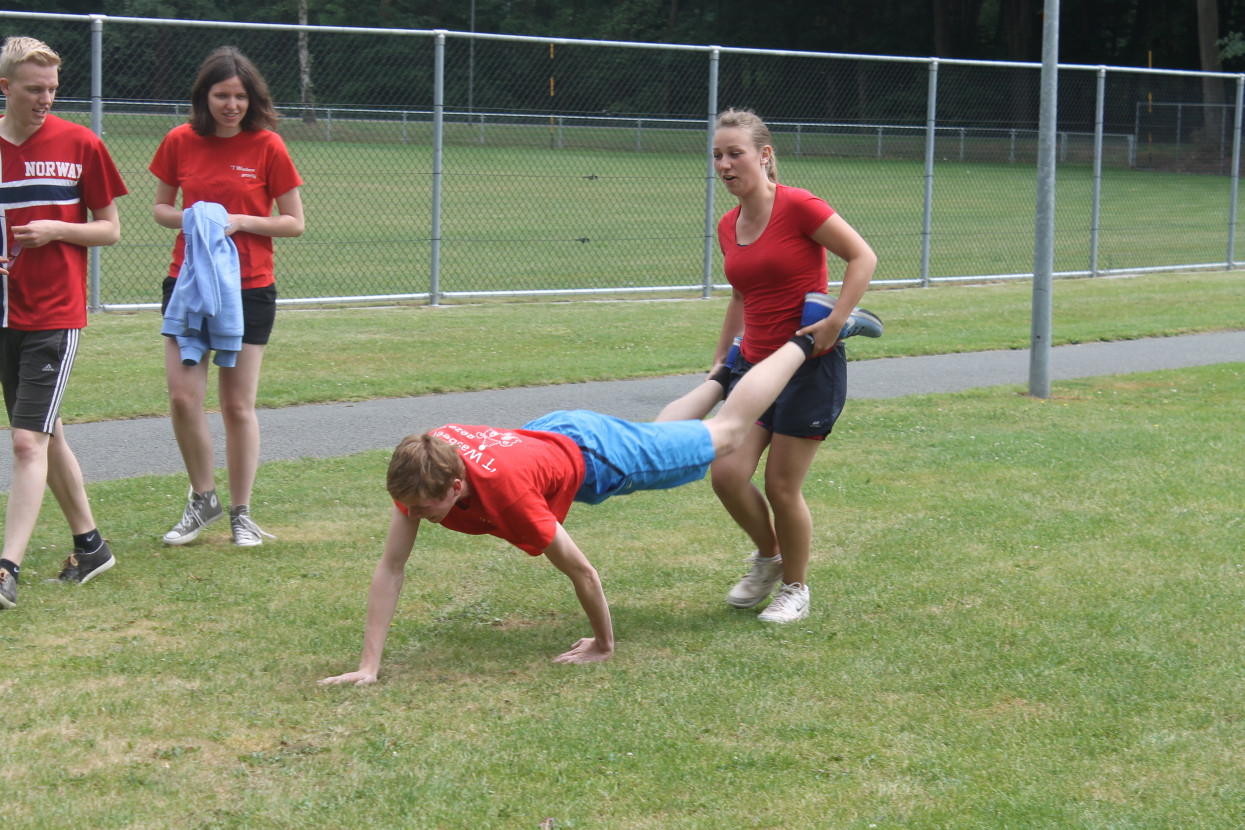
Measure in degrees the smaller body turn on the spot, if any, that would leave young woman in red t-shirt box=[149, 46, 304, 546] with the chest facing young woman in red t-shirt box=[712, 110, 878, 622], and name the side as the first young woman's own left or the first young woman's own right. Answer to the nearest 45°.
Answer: approximately 45° to the first young woman's own left

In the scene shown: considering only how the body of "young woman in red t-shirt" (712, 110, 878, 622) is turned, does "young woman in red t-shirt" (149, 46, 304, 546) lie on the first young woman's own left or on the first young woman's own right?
on the first young woman's own right

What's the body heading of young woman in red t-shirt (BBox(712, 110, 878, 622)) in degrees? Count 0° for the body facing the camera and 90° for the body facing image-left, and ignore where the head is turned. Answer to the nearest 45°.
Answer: approximately 45°

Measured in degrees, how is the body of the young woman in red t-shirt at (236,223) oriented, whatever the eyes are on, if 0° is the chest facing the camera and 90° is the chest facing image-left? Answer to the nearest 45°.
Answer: approximately 0°

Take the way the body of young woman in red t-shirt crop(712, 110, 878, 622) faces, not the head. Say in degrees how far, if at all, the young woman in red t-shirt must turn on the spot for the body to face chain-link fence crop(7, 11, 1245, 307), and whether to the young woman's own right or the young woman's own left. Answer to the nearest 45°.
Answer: approximately 135° to the young woman's own right

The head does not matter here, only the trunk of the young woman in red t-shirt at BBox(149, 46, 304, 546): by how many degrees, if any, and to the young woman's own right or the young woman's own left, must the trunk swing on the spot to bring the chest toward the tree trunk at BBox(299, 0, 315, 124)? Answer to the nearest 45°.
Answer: approximately 180°

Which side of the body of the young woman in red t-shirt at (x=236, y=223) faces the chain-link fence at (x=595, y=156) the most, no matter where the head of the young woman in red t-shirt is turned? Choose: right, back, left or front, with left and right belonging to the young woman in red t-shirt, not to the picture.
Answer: back

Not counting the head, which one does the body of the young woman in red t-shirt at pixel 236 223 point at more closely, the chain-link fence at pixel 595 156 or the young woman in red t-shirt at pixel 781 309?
the young woman in red t-shirt
